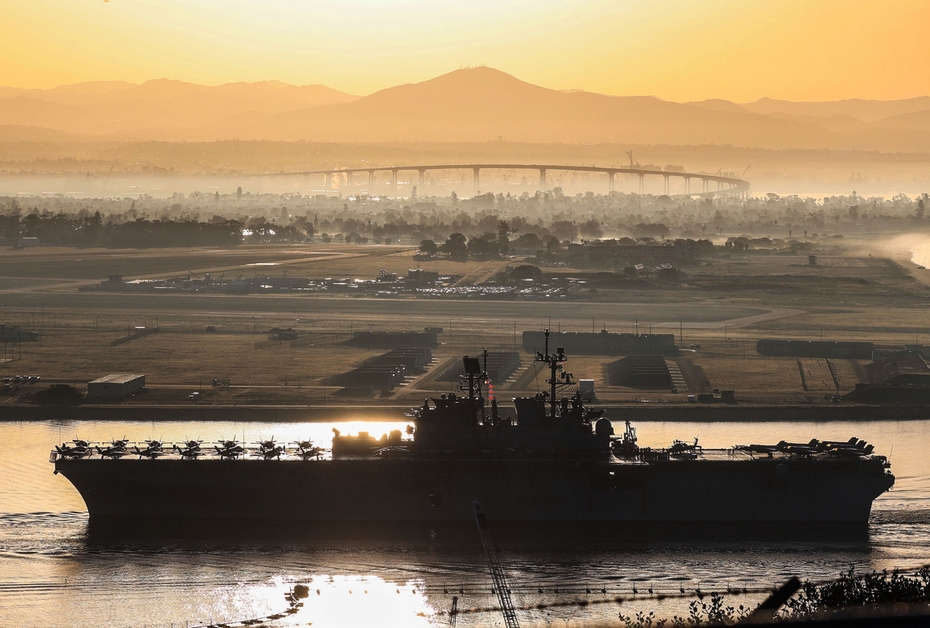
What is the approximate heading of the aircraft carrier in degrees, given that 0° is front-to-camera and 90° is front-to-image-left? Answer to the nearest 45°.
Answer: approximately 90°

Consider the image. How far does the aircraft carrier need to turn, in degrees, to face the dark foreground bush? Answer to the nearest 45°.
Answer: approximately 135° to its left
